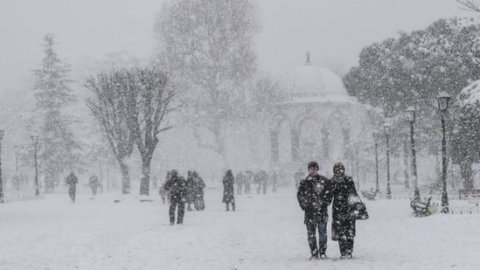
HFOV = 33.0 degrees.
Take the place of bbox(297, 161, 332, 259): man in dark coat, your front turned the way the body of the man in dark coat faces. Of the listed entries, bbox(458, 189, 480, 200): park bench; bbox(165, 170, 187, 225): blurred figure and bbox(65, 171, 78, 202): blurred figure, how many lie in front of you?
0

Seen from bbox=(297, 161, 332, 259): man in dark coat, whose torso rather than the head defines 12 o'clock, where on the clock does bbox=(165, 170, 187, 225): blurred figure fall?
The blurred figure is roughly at 5 o'clock from the man in dark coat.

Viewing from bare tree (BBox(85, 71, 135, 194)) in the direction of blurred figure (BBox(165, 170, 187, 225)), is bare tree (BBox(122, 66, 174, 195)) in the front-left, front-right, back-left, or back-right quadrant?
front-left

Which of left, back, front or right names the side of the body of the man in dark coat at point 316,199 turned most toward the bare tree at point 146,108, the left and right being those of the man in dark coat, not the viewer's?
back

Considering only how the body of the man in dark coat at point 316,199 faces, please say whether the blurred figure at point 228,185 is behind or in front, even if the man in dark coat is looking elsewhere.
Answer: behind

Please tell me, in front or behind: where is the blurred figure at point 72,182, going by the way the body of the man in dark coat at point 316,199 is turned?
behind

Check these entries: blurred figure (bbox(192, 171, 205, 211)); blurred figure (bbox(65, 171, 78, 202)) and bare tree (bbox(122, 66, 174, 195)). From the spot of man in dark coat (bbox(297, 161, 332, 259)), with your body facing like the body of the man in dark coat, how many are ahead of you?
0

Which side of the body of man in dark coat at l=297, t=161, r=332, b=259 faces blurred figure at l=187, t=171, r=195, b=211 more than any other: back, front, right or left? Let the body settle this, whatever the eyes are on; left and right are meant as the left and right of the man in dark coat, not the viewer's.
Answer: back

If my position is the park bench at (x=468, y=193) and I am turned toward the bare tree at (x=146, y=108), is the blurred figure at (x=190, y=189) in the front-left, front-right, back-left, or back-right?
front-left

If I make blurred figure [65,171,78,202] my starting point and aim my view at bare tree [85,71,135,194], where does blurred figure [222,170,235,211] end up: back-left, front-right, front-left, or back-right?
back-right

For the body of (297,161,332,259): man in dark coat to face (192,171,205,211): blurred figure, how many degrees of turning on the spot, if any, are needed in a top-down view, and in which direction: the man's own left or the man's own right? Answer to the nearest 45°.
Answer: approximately 180°

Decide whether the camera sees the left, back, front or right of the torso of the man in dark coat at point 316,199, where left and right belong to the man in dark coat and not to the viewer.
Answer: front
